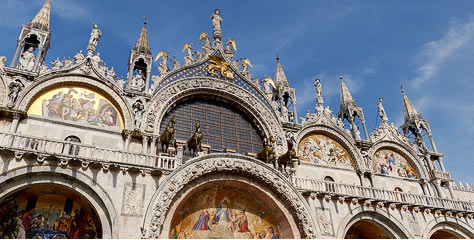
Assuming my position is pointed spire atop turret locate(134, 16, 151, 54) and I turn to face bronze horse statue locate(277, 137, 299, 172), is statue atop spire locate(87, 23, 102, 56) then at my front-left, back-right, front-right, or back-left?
back-right

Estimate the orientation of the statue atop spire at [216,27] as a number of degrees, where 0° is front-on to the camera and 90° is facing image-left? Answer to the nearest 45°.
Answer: approximately 45°
